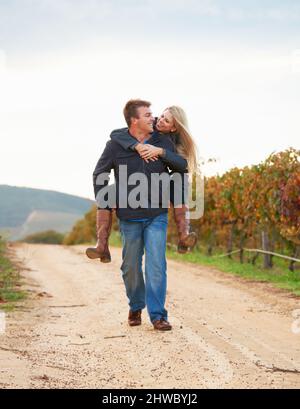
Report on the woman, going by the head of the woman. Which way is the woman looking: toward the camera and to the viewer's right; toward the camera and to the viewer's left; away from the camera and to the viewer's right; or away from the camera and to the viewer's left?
toward the camera and to the viewer's left

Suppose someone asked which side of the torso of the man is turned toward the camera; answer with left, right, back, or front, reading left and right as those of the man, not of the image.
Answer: front

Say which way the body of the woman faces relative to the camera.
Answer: toward the camera
